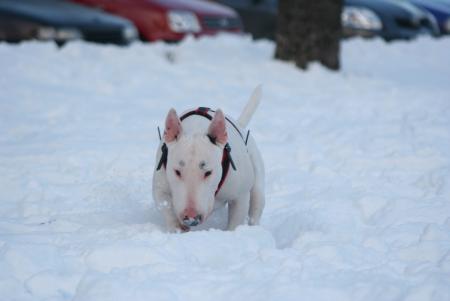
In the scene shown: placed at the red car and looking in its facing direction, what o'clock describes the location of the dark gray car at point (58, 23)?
The dark gray car is roughly at 3 o'clock from the red car.

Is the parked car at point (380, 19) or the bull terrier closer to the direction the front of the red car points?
the bull terrier

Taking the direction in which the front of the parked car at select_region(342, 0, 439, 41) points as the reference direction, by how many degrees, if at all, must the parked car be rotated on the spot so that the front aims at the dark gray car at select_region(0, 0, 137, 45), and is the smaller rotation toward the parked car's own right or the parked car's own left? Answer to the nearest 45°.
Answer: approximately 90° to the parked car's own right

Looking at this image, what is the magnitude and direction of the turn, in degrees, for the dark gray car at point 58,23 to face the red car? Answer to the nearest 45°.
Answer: approximately 90° to its left

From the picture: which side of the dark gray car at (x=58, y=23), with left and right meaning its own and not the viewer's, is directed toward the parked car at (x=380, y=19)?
left

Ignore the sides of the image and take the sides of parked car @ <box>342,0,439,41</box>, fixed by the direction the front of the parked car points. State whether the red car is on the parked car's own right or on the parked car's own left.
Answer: on the parked car's own right

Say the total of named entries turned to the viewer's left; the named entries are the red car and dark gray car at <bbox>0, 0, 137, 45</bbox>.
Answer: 0

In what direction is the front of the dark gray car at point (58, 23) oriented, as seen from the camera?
facing the viewer and to the right of the viewer

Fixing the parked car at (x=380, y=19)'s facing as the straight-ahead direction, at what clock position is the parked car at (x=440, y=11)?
the parked car at (x=440, y=11) is roughly at 8 o'clock from the parked car at (x=380, y=19).

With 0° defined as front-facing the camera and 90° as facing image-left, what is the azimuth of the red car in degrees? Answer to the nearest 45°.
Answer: approximately 315°

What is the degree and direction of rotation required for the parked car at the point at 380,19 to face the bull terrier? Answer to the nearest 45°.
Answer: approximately 45° to its right
